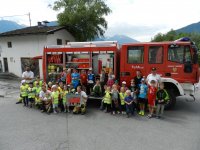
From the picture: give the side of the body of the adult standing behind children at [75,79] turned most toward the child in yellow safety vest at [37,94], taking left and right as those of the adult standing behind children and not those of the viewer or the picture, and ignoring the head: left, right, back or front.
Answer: right

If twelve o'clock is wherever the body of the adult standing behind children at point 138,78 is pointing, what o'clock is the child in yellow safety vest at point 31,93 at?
The child in yellow safety vest is roughly at 3 o'clock from the adult standing behind children.

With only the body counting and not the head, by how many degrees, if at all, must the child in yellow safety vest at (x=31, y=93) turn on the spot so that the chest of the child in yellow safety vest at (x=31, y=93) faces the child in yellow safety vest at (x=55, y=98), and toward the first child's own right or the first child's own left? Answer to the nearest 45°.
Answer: approximately 45° to the first child's own left

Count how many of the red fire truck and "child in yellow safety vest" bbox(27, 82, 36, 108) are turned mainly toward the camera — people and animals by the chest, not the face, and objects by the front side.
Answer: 1

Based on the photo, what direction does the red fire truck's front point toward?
to the viewer's right

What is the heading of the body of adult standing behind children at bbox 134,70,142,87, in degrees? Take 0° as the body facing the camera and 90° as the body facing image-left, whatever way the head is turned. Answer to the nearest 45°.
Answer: approximately 0°

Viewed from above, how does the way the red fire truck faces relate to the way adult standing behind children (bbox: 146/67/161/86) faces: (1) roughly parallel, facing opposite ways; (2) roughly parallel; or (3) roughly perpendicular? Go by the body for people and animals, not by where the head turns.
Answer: roughly perpendicular

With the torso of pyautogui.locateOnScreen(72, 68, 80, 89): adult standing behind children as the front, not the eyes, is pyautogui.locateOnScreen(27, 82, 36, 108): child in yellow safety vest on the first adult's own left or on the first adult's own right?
on the first adult's own right

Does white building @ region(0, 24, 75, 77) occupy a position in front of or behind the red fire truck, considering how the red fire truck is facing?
behind

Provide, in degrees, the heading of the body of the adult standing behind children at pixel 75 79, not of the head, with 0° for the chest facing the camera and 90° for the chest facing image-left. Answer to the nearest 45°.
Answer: approximately 0°
